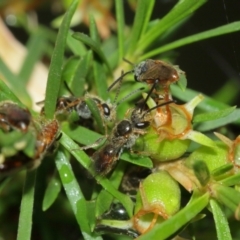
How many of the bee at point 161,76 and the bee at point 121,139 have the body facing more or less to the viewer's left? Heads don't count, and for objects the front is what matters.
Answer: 1

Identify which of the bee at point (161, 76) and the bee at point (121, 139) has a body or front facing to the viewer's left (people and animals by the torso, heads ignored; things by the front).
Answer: the bee at point (161, 76)

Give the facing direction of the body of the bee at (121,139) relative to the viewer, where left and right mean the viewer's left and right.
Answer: facing away from the viewer and to the right of the viewer

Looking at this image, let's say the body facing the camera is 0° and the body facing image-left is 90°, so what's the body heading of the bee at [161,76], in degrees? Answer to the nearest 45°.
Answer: approximately 90°
